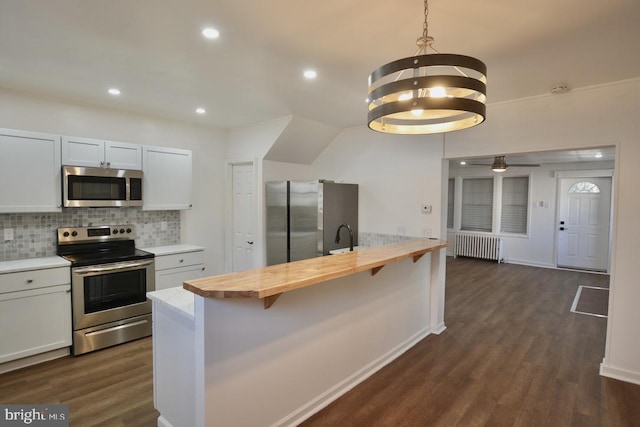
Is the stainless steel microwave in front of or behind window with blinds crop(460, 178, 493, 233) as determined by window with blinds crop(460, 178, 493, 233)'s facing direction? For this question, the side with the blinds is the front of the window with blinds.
in front

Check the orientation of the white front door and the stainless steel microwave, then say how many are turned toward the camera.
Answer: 2

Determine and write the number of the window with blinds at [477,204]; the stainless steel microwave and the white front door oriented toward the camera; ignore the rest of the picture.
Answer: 3

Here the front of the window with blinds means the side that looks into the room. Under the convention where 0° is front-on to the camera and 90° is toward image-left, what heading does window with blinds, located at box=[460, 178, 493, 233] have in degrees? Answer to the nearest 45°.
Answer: approximately 0°

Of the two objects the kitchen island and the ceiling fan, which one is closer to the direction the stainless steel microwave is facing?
the kitchen island

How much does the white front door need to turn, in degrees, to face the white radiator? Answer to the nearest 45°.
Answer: approximately 90° to its right

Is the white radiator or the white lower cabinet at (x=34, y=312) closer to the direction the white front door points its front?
the white lower cabinet

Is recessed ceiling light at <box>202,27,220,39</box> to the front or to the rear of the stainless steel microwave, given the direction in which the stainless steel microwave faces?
to the front

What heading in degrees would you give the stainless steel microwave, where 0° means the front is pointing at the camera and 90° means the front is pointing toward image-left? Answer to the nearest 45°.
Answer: approximately 0°

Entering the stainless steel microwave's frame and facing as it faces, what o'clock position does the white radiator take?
The white radiator is roughly at 9 o'clock from the stainless steel microwave.
